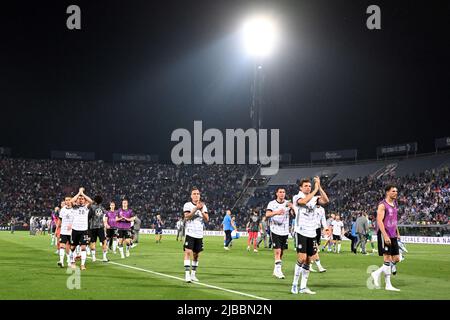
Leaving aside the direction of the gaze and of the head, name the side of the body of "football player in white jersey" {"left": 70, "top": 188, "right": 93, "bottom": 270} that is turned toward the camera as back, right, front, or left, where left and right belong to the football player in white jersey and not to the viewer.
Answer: front

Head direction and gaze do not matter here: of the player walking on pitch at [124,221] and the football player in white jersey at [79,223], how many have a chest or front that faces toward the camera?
2

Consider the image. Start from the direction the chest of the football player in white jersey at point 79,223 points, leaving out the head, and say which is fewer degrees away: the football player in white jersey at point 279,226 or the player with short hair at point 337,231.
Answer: the football player in white jersey

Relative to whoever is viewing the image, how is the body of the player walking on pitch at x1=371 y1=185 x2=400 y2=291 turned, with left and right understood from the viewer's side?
facing the viewer and to the right of the viewer

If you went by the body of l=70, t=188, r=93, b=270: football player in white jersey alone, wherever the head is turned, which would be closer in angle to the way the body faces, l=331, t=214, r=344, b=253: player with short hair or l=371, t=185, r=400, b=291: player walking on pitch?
the player walking on pitch

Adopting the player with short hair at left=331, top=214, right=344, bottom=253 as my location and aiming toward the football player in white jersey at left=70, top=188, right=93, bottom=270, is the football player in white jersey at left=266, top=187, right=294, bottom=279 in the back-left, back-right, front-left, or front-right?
front-left

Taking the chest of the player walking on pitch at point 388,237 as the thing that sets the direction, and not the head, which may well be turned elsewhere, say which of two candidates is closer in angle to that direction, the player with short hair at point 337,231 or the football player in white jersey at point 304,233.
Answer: the football player in white jersey

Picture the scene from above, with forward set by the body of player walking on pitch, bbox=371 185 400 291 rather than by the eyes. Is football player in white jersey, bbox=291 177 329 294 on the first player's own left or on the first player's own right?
on the first player's own right

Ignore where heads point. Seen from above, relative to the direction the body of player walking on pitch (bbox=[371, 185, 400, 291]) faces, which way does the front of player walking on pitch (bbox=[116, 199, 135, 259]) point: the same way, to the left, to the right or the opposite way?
the same way

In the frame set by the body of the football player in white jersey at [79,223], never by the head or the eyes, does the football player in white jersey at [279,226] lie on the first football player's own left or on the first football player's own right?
on the first football player's own left

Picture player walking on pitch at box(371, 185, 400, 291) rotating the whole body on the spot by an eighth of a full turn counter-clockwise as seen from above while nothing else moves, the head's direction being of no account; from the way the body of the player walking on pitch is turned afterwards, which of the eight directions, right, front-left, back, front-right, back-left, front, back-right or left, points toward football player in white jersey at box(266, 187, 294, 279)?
back-left

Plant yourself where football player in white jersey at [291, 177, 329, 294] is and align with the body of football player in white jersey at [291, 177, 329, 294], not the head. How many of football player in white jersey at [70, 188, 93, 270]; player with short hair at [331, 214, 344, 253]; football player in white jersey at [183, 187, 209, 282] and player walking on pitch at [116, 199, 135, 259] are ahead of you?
0

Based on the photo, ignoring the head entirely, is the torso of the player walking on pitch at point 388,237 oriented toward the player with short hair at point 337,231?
no

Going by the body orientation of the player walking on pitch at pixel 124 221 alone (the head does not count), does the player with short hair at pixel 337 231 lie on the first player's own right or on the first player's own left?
on the first player's own left

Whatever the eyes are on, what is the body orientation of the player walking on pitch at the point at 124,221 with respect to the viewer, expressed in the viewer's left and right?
facing the viewer

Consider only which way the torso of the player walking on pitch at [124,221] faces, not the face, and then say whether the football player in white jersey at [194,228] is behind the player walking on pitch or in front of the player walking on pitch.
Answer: in front

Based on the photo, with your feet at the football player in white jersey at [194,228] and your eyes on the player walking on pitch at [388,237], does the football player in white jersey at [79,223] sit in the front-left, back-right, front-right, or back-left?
back-left

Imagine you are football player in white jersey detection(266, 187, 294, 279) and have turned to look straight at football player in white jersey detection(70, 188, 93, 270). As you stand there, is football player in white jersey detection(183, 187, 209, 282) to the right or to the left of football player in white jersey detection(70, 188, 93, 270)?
left

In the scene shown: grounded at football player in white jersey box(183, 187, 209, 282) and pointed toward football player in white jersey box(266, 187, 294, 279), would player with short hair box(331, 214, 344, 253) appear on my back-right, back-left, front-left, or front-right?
front-left

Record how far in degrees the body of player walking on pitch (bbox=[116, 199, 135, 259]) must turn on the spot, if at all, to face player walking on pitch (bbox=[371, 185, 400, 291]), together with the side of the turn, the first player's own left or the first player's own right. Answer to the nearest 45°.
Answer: approximately 45° to the first player's own left
